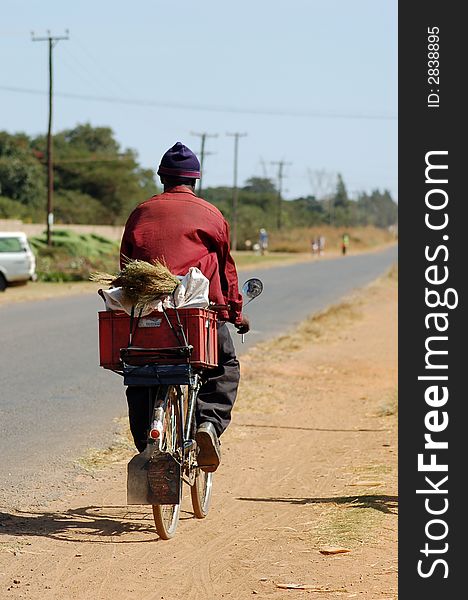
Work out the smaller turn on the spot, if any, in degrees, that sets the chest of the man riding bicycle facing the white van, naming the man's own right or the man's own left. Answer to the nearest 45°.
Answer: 0° — they already face it

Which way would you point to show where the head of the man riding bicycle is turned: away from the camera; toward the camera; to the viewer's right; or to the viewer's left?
away from the camera

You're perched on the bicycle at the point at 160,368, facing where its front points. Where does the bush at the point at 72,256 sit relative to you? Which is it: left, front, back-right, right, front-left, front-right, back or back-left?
front

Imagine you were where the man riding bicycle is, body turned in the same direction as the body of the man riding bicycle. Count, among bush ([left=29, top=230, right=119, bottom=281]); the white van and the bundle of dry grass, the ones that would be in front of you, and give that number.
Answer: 2

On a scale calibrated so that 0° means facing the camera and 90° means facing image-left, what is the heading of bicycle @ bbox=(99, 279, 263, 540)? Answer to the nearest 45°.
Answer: approximately 180°

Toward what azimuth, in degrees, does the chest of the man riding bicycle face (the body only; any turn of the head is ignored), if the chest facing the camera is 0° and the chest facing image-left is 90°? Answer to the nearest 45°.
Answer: approximately 180°

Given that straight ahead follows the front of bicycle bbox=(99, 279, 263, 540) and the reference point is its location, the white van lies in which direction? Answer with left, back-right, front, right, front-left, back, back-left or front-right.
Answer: front
